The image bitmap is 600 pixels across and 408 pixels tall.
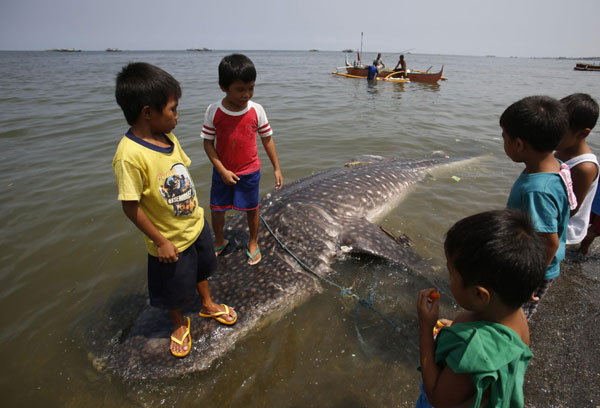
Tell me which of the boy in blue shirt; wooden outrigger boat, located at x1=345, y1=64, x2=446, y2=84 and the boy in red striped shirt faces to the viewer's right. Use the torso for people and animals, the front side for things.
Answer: the wooden outrigger boat

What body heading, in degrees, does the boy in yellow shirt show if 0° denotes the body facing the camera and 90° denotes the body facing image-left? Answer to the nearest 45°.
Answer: approximately 315°

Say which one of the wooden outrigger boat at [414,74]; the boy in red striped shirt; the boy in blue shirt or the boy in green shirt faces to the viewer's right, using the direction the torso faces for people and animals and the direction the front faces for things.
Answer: the wooden outrigger boat

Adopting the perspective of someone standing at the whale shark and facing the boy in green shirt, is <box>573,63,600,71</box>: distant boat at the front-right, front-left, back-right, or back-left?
back-left

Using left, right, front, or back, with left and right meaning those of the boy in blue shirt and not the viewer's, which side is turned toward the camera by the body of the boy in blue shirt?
left

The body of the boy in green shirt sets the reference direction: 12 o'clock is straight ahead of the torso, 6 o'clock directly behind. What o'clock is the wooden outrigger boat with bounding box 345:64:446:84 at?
The wooden outrigger boat is roughly at 1 o'clock from the boy in green shirt.

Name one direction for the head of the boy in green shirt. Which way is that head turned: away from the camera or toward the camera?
away from the camera

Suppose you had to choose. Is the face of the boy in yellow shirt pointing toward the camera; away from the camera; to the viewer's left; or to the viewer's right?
to the viewer's right

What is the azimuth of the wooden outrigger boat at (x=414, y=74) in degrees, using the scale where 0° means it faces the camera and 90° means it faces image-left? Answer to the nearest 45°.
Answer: approximately 270°

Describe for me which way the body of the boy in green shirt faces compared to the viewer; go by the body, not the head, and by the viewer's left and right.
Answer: facing away from the viewer and to the left of the viewer

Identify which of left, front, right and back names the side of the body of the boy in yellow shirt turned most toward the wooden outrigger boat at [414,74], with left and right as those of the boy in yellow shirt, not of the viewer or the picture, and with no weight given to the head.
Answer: left

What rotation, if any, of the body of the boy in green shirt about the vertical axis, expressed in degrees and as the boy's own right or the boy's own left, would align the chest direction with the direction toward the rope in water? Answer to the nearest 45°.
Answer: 0° — they already face it
